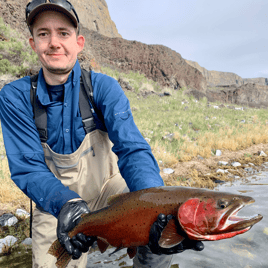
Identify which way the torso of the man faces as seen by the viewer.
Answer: toward the camera
